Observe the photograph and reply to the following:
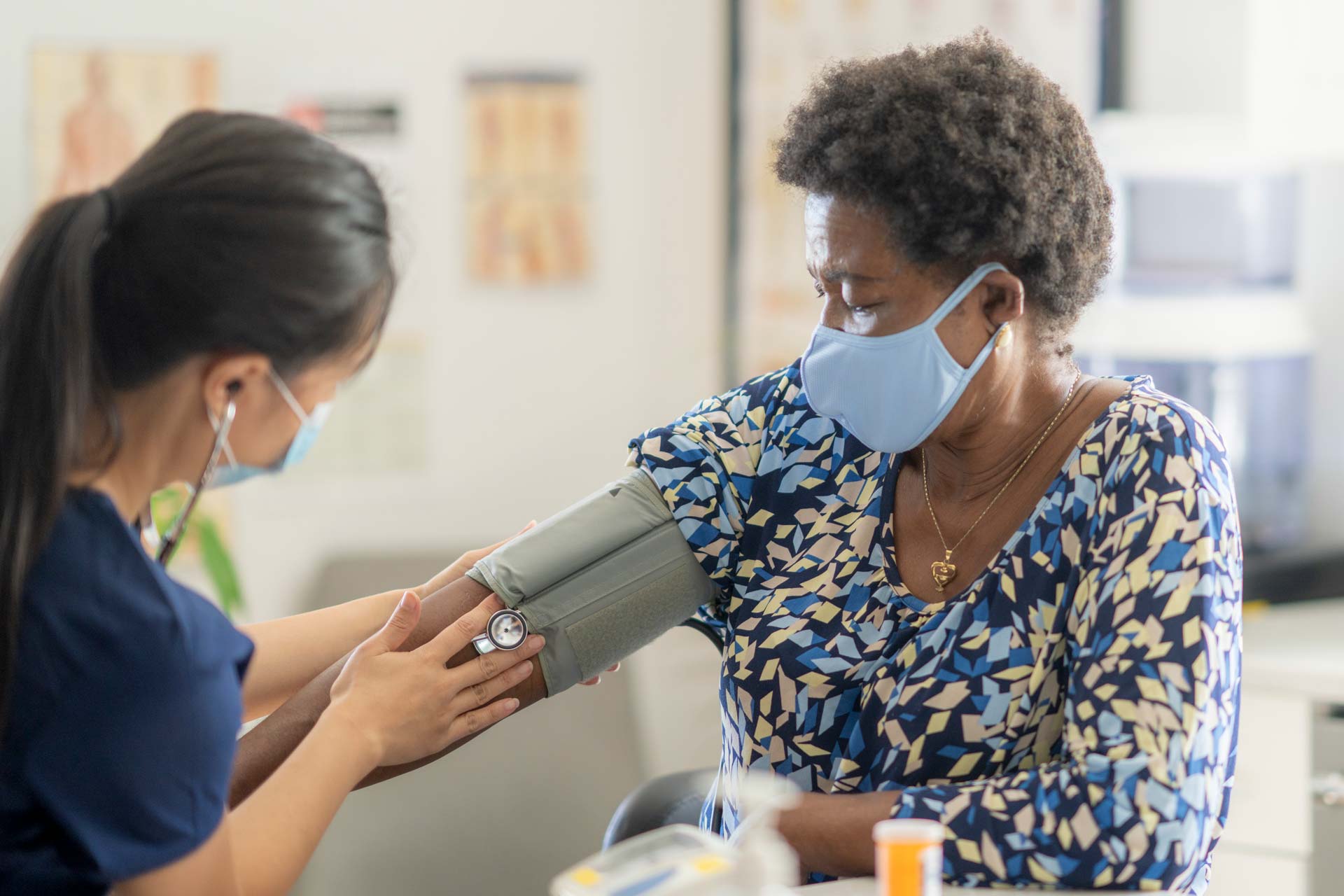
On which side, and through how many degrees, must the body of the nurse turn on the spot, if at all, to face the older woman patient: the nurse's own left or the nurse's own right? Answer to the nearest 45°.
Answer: approximately 45° to the nurse's own right

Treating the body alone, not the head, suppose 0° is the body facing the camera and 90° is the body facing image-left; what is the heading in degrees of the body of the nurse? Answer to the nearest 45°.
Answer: approximately 225°

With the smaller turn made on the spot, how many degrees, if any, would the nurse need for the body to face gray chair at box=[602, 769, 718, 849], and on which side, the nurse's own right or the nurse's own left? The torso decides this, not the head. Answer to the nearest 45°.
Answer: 0° — they already face it
